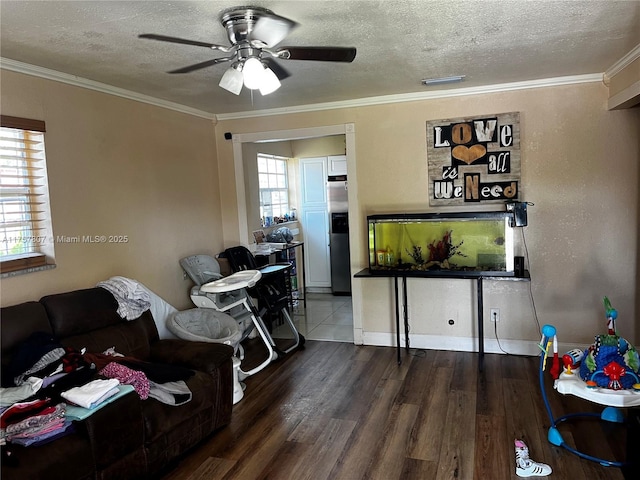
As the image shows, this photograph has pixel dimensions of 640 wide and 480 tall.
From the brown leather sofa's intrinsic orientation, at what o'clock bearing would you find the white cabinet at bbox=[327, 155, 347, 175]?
The white cabinet is roughly at 9 o'clock from the brown leather sofa.

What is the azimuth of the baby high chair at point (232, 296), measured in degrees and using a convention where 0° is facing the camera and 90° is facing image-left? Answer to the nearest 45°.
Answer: approximately 315°

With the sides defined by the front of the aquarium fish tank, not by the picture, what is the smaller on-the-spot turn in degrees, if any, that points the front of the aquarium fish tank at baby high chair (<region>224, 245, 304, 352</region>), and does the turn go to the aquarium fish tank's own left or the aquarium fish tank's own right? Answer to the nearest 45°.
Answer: approximately 90° to the aquarium fish tank's own right

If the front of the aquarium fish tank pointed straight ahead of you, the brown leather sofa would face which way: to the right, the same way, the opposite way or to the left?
to the left

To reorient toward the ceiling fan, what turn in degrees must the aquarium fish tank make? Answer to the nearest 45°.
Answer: approximately 45° to its right
